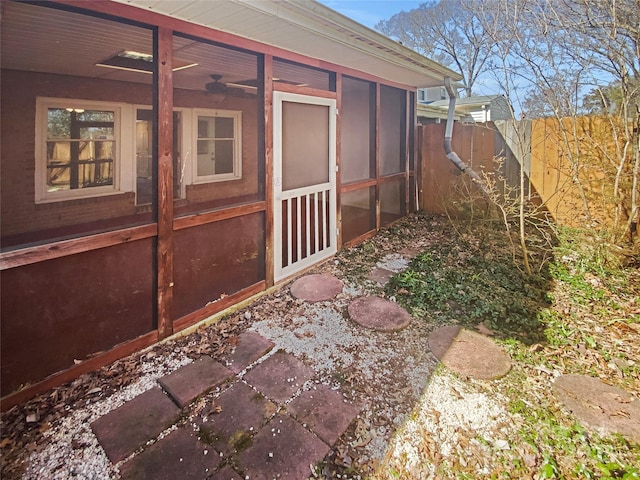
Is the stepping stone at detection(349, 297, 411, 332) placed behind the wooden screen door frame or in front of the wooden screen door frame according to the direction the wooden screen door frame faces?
in front

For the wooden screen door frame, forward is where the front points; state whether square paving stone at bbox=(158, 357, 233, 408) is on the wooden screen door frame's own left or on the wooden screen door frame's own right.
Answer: on the wooden screen door frame's own right

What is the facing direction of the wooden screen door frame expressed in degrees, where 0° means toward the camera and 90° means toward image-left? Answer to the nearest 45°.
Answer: approximately 315°

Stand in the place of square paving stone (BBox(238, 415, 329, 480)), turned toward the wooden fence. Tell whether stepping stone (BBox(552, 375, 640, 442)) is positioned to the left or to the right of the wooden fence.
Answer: right

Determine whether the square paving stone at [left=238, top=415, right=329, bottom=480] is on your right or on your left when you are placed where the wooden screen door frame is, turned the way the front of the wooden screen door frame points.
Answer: on your right

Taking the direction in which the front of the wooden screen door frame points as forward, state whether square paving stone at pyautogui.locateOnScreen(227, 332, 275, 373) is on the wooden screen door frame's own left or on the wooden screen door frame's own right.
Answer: on the wooden screen door frame's own right

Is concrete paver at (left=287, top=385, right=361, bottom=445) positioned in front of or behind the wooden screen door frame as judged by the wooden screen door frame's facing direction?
in front

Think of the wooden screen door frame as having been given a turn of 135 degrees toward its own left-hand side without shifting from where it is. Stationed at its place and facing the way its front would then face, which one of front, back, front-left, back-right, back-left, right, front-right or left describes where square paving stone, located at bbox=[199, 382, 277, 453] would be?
back

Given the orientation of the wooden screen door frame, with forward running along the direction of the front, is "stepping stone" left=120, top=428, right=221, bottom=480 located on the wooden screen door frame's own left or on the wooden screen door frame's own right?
on the wooden screen door frame's own right

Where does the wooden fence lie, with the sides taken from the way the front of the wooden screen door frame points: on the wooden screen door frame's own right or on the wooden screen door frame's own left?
on the wooden screen door frame's own left

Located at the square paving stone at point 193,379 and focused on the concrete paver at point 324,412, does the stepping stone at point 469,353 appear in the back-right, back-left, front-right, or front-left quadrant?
front-left

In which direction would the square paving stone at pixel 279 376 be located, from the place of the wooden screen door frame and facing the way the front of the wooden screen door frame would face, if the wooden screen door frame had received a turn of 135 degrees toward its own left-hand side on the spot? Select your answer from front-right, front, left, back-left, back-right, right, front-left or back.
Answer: back

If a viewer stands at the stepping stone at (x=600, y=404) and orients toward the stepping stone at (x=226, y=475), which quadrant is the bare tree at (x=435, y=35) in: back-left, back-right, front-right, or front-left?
back-right
